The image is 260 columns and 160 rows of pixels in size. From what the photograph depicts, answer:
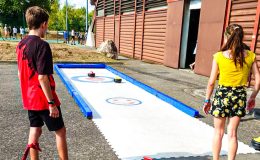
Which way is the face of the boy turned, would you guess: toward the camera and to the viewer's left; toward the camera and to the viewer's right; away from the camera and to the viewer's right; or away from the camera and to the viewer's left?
away from the camera and to the viewer's right

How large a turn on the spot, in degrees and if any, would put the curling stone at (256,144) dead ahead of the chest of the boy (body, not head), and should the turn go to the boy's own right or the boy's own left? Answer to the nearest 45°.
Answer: approximately 45° to the boy's own right

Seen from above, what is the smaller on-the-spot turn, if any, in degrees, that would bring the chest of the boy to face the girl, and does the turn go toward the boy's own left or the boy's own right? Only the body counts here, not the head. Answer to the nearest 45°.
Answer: approximately 45° to the boy's own right

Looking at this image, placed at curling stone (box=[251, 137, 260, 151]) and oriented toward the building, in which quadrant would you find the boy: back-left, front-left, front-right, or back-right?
back-left

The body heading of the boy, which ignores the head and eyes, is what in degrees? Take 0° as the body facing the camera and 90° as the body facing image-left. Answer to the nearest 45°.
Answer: approximately 225°
